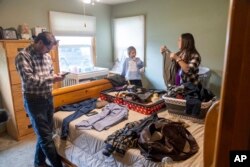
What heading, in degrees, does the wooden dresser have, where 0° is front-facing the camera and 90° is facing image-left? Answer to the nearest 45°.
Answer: approximately 315°

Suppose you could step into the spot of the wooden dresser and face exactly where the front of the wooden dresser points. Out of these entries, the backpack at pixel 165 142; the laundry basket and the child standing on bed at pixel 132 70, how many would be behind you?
0

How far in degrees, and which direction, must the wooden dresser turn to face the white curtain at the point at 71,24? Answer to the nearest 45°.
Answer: approximately 90° to its left

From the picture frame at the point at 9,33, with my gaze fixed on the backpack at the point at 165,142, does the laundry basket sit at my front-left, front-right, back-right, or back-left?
front-left

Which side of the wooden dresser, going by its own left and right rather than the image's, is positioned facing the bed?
front

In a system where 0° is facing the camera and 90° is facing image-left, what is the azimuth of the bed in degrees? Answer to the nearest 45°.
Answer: approximately 315°

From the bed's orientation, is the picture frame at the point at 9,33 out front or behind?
behind
